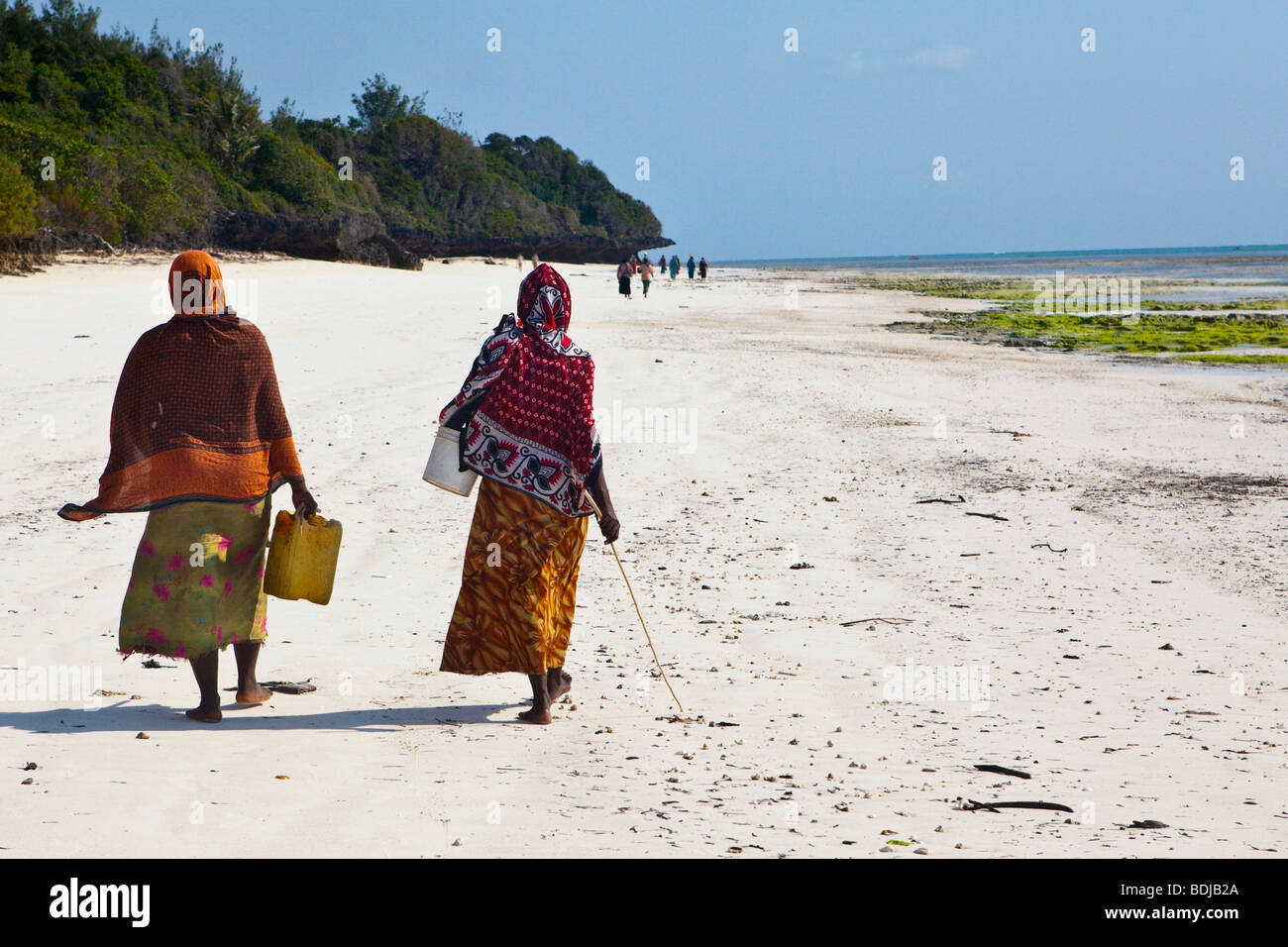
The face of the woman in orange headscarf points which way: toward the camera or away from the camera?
away from the camera

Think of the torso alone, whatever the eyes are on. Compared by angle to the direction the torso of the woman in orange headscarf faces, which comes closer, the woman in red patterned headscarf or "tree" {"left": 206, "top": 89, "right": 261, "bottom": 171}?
the tree

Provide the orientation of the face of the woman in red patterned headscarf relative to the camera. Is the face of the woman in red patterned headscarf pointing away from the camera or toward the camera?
away from the camera

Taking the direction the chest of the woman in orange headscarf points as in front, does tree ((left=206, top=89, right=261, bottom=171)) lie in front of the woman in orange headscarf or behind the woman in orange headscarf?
in front

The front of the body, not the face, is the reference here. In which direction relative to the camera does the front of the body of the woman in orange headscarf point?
away from the camera

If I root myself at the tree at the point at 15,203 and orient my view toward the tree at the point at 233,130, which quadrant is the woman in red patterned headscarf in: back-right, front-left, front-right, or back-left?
back-right

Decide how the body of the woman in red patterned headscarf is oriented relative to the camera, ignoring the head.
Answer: away from the camera

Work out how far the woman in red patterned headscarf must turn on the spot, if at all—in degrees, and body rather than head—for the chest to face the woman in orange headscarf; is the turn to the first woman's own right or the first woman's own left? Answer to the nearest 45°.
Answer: approximately 90° to the first woman's own left

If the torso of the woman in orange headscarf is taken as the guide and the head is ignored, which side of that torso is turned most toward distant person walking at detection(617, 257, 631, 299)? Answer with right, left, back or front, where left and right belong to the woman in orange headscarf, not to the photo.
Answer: front

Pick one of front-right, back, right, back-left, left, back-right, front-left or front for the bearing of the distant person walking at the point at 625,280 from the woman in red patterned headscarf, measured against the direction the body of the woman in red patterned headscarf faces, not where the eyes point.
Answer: front

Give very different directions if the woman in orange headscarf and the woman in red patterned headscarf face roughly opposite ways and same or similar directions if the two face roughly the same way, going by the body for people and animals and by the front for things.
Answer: same or similar directions

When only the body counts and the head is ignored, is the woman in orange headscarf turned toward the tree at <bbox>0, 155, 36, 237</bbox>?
yes

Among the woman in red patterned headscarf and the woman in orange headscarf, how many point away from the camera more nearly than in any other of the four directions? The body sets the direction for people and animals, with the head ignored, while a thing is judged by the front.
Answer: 2
